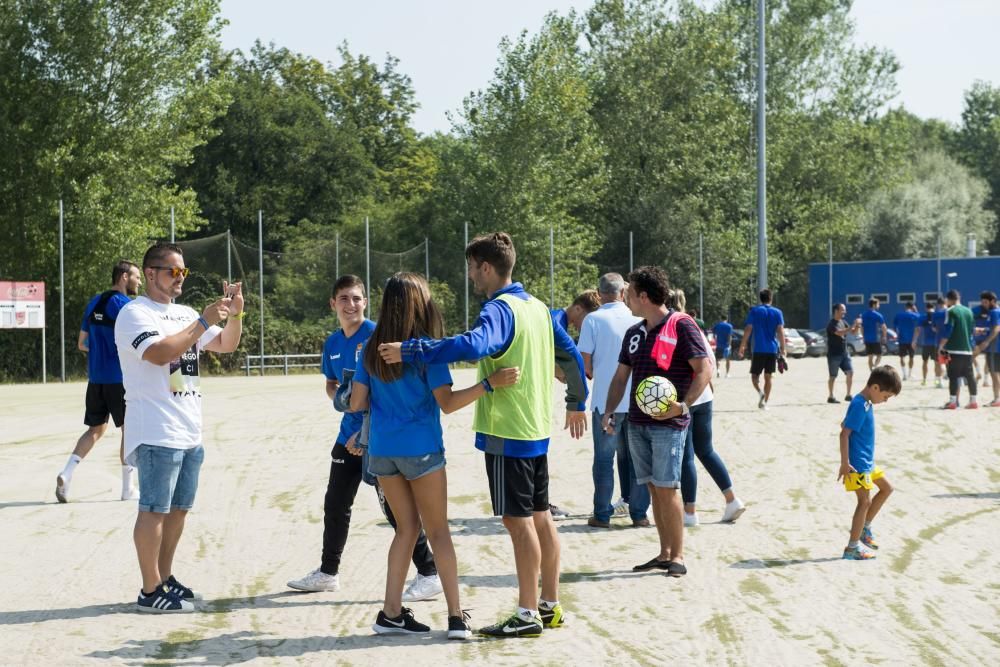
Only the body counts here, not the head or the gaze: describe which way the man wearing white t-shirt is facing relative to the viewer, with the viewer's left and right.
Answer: facing the viewer and to the right of the viewer

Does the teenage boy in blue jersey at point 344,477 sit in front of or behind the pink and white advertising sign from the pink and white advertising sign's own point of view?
in front

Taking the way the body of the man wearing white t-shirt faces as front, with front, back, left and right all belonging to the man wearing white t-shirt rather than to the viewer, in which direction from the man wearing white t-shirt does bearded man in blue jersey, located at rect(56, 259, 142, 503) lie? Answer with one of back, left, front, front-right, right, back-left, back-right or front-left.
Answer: back-left

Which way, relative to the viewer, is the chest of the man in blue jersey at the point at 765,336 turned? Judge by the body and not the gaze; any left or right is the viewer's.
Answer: facing away from the viewer

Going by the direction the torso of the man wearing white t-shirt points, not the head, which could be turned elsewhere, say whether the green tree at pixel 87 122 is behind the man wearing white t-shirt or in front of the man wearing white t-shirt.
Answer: behind

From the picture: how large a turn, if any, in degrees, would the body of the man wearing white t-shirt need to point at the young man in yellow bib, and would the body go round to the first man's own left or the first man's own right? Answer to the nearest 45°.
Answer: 0° — they already face them

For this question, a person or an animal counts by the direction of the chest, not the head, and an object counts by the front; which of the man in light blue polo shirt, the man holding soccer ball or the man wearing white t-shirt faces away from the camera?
the man in light blue polo shirt

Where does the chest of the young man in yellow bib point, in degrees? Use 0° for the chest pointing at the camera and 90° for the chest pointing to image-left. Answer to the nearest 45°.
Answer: approximately 135°

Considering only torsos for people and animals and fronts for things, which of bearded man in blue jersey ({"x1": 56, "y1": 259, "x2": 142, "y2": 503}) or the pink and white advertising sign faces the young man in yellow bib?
the pink and white advertising sign
